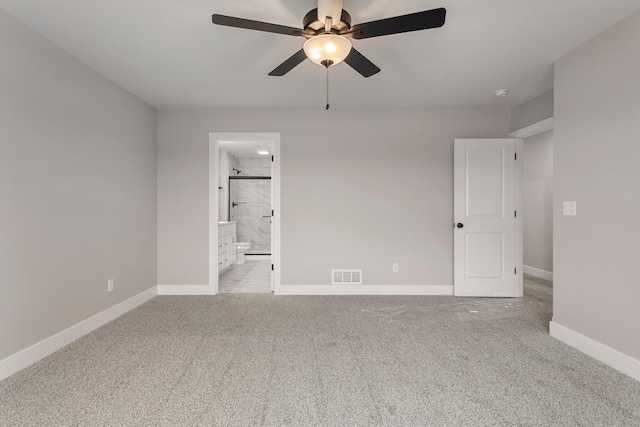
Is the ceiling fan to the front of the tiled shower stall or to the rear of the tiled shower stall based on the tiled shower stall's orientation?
to the front

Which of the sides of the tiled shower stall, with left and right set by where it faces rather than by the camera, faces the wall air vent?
front

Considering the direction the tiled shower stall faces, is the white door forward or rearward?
forward

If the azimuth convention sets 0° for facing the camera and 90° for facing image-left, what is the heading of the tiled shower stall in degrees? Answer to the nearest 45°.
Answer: approximately 0°
